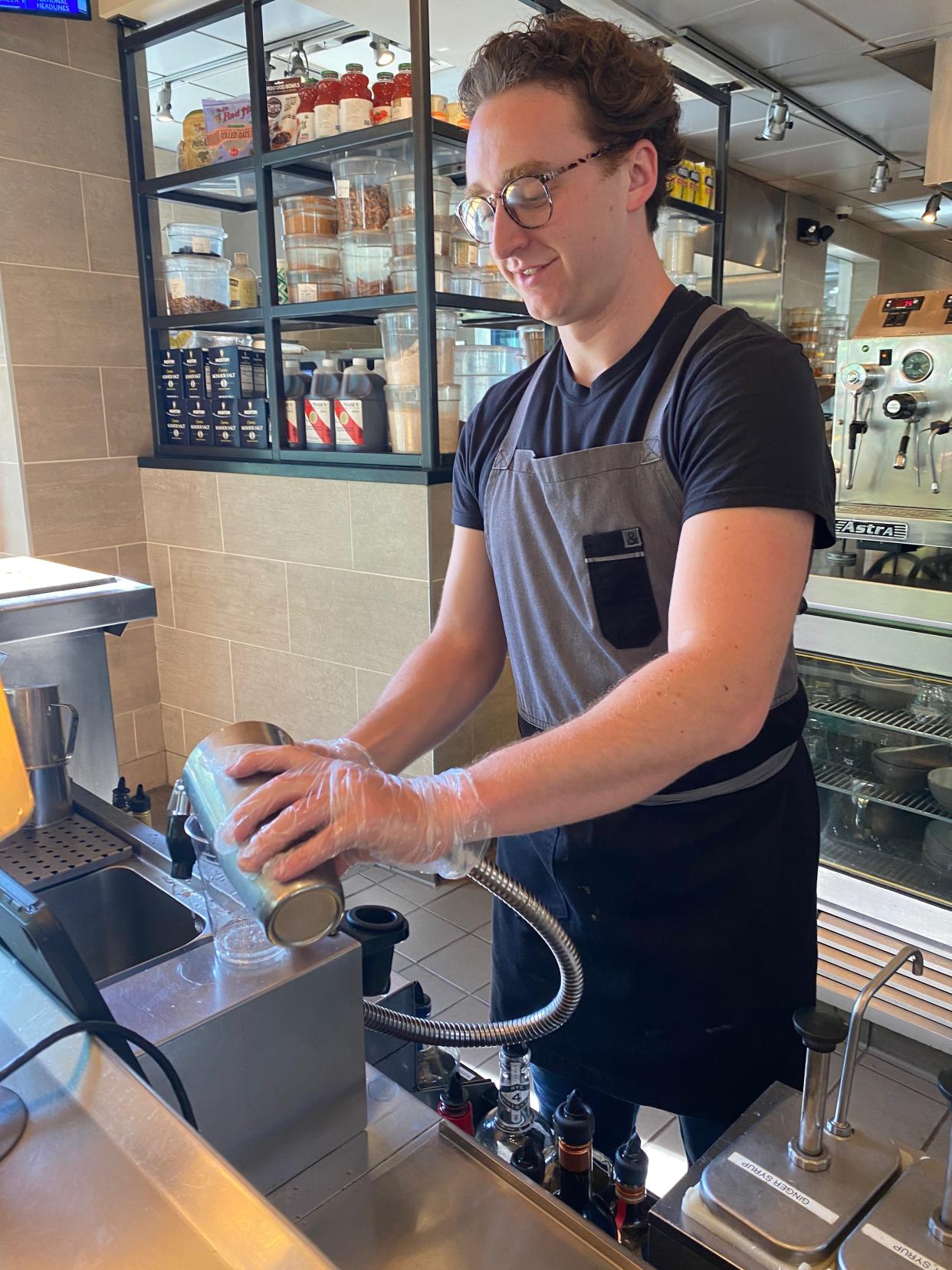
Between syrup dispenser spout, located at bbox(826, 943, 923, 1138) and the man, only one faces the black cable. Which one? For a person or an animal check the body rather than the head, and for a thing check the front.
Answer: the man

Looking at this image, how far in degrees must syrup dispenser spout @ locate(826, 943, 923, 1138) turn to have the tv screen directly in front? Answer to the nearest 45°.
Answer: approximately 90° to its left

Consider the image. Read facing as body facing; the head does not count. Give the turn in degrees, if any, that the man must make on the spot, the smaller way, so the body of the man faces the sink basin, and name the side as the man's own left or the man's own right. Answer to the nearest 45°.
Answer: approximately 45° to the man's own right
